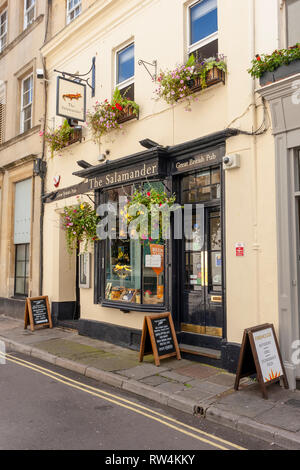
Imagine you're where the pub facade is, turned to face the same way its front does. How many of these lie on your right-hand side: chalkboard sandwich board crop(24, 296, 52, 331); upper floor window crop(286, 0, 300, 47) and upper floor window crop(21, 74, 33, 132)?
2

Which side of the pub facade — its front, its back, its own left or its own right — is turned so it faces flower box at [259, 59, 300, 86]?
left

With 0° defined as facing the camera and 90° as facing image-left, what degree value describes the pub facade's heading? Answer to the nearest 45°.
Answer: approximately 45°

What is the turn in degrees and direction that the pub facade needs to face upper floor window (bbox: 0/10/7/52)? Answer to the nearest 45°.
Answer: approximately 90° to its right

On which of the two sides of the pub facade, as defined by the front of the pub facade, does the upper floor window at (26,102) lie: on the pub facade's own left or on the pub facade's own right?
on the pub facade's own right

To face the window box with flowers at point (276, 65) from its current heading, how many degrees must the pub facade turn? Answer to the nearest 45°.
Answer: approximately 90° to its left

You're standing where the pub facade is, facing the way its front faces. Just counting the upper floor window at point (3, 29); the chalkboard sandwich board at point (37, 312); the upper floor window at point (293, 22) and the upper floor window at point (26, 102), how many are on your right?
3

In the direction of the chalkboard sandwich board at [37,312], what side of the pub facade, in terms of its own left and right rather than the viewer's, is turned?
right
